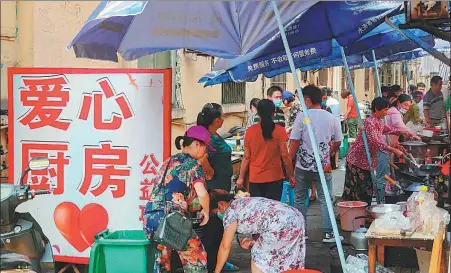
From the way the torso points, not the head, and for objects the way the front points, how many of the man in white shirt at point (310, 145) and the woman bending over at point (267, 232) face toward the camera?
0

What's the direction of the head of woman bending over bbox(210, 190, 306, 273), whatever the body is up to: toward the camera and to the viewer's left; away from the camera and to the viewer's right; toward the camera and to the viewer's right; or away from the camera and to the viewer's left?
toward the camera and to the viewer's left

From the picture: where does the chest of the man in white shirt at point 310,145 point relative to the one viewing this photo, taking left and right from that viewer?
facing away from the viewer

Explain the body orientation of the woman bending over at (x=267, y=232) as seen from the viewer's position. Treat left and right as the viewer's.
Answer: facing to the left of the viewer

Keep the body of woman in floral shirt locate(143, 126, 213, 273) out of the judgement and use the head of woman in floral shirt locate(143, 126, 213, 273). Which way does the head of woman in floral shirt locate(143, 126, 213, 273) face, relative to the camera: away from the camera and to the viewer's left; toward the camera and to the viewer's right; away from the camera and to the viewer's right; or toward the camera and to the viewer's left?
away from the camera and to the viewer's right

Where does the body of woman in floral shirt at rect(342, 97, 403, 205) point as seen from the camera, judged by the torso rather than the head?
to the viewer's right

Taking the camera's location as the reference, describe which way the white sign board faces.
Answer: facing the viewer

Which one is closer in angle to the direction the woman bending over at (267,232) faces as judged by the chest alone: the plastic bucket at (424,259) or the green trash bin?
the green trash bin

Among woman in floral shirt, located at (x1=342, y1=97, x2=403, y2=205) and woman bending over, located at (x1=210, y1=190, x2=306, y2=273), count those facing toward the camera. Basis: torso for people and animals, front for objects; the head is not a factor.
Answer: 0
